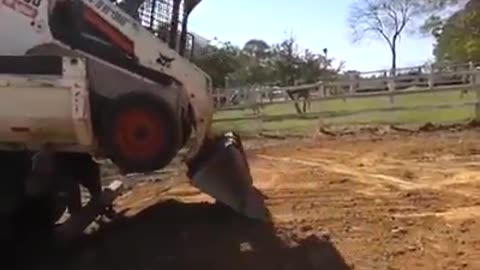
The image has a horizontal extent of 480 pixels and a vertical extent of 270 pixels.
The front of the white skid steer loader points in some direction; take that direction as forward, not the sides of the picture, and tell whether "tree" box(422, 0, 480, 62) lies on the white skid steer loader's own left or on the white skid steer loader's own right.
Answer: on the white skid steer loader's own left

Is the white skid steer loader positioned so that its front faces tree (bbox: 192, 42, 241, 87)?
no

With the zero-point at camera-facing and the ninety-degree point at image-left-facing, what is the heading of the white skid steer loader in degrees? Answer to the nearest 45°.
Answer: approximately 270°
